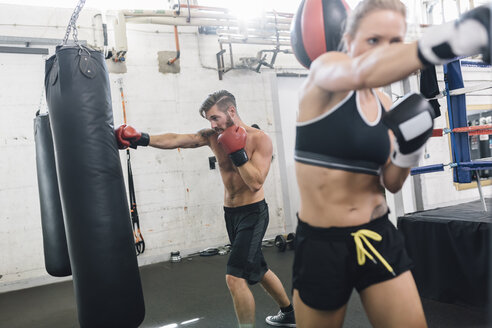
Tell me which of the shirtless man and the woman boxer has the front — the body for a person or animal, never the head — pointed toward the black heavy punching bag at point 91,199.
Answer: the shirtless man

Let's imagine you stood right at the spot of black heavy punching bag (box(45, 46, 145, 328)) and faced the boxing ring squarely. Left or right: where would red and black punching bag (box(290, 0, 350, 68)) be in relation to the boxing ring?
right

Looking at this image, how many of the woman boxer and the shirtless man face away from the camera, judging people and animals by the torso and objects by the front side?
0

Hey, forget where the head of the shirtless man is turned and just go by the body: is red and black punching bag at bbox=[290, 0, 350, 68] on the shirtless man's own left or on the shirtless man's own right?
on the shirtless man's own left

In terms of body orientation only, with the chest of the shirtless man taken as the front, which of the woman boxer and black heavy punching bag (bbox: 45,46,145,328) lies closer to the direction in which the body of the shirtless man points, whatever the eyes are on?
the black heavy punching bag

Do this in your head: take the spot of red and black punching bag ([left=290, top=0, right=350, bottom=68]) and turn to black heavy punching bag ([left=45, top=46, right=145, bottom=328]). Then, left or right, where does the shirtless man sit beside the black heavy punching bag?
right

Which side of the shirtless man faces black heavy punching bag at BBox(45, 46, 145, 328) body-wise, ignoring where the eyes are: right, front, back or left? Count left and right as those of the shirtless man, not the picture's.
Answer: front

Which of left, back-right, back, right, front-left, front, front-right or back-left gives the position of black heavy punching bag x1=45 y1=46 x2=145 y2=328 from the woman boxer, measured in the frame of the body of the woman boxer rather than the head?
back-right

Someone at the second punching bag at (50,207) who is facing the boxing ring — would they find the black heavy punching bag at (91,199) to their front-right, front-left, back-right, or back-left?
front-right

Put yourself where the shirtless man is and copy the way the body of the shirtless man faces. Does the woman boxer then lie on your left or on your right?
on your left
